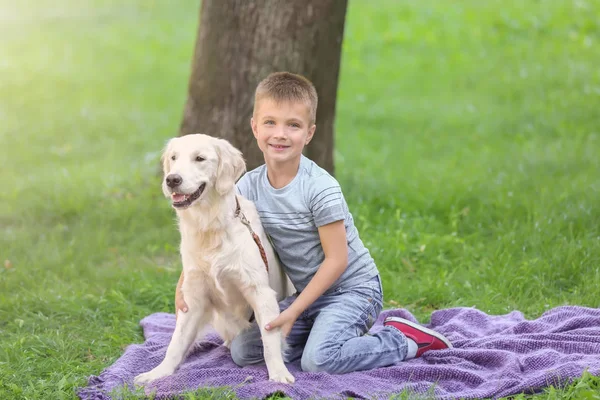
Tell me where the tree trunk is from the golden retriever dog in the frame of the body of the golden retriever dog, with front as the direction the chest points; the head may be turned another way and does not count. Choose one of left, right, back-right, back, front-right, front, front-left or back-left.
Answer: back-right

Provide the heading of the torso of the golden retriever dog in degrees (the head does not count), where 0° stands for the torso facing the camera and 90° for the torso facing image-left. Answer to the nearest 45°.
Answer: approximately 45°

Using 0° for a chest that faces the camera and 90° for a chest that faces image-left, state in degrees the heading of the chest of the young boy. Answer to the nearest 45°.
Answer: approximately 45°
